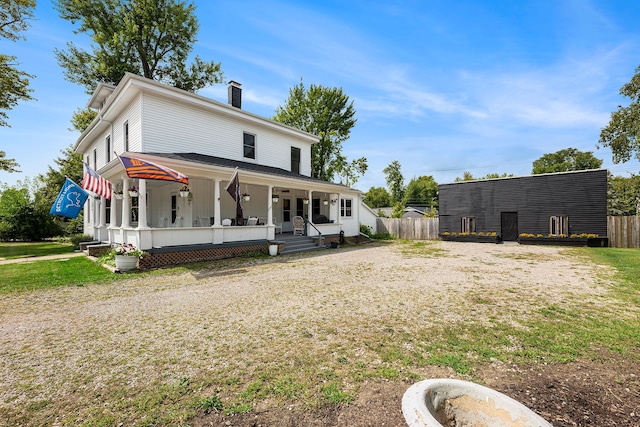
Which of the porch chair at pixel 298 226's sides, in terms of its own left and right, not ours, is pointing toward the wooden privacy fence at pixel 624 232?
left

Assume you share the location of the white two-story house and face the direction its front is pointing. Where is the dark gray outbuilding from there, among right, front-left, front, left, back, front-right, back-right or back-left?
back-left

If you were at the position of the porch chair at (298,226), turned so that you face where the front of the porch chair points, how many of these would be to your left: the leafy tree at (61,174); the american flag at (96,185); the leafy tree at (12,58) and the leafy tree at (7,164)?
0

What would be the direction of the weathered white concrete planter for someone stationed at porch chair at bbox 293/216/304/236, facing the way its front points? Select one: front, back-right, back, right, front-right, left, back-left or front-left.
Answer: front

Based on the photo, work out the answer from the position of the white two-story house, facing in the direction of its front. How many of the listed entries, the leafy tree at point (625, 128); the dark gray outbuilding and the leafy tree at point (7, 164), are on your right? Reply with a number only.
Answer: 1

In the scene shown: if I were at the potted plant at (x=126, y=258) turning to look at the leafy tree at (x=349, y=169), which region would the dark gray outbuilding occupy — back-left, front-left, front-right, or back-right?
front-right

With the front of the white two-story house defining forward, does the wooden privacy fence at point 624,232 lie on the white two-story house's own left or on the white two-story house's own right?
on the white two-story house's own left

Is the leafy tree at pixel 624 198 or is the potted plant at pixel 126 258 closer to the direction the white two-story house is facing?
the potted plant

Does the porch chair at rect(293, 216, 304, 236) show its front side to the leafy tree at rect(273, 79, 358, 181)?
no

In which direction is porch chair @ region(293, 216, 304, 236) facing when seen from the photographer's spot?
facing the viewer

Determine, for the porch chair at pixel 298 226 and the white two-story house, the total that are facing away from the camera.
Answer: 0

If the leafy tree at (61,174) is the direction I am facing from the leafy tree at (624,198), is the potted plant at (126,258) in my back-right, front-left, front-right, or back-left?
front-left
